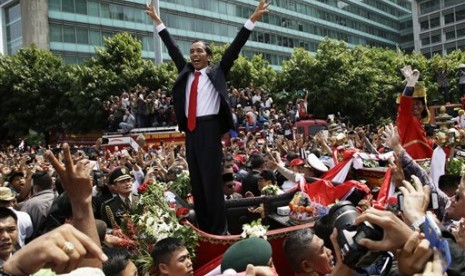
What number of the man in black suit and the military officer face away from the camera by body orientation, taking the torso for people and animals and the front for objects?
0

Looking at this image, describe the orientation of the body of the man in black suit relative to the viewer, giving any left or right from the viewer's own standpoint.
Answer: facing the viewer and to the left of the viewer

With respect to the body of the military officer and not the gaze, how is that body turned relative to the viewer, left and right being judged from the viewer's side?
facing the viewer and to the right of the viewer

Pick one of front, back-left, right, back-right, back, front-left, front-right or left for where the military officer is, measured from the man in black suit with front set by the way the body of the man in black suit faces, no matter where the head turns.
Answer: right

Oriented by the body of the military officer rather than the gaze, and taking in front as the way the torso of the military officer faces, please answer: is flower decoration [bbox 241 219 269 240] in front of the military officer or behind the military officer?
in front

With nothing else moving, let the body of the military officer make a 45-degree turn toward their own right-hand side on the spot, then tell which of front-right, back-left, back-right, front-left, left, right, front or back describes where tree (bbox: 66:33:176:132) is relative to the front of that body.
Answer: back

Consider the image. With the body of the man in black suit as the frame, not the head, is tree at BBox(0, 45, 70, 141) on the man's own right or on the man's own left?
on the man's own right

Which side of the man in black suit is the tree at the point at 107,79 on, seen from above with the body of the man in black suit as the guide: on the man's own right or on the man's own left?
on the man's own right
